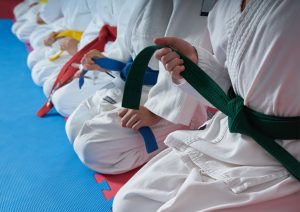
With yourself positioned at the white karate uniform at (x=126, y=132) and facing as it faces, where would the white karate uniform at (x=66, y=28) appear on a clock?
the white karate uniform at (x=66, y=28) is roughly at 4 o'clock from the white karate uniform at (x=126, y=132).

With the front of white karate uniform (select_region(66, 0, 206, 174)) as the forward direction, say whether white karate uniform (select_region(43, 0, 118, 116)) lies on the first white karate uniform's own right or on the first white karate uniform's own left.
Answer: on the first white karate uniform's own right

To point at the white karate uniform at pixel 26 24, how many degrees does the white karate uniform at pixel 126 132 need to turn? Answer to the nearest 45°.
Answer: approximately 90° to its right

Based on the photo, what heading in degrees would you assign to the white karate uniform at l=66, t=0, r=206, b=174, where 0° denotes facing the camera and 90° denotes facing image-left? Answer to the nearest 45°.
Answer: approximately 45°
